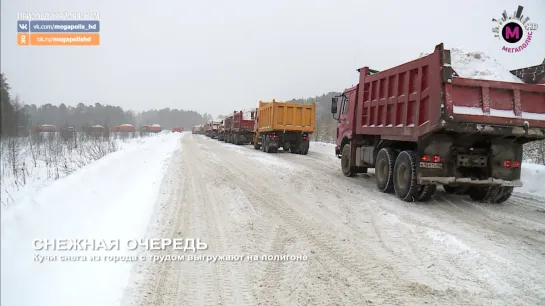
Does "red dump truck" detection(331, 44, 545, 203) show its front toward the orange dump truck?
yes

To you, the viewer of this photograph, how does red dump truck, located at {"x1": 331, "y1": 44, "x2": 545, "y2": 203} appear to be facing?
facing away from the viewer and to the left of the viewer

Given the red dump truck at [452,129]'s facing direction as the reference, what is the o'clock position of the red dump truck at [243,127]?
the red dump truck at [243,127] is roughly at 12 o'clock from the red dump truck at [452,129].
